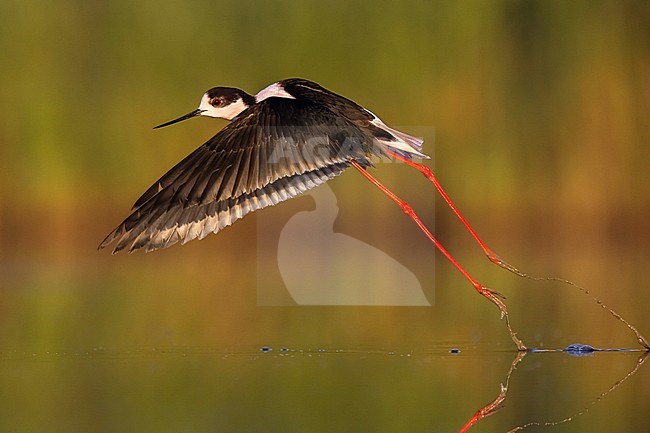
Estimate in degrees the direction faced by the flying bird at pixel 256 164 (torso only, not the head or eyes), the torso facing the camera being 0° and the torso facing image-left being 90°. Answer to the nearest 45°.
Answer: approximately 90°
